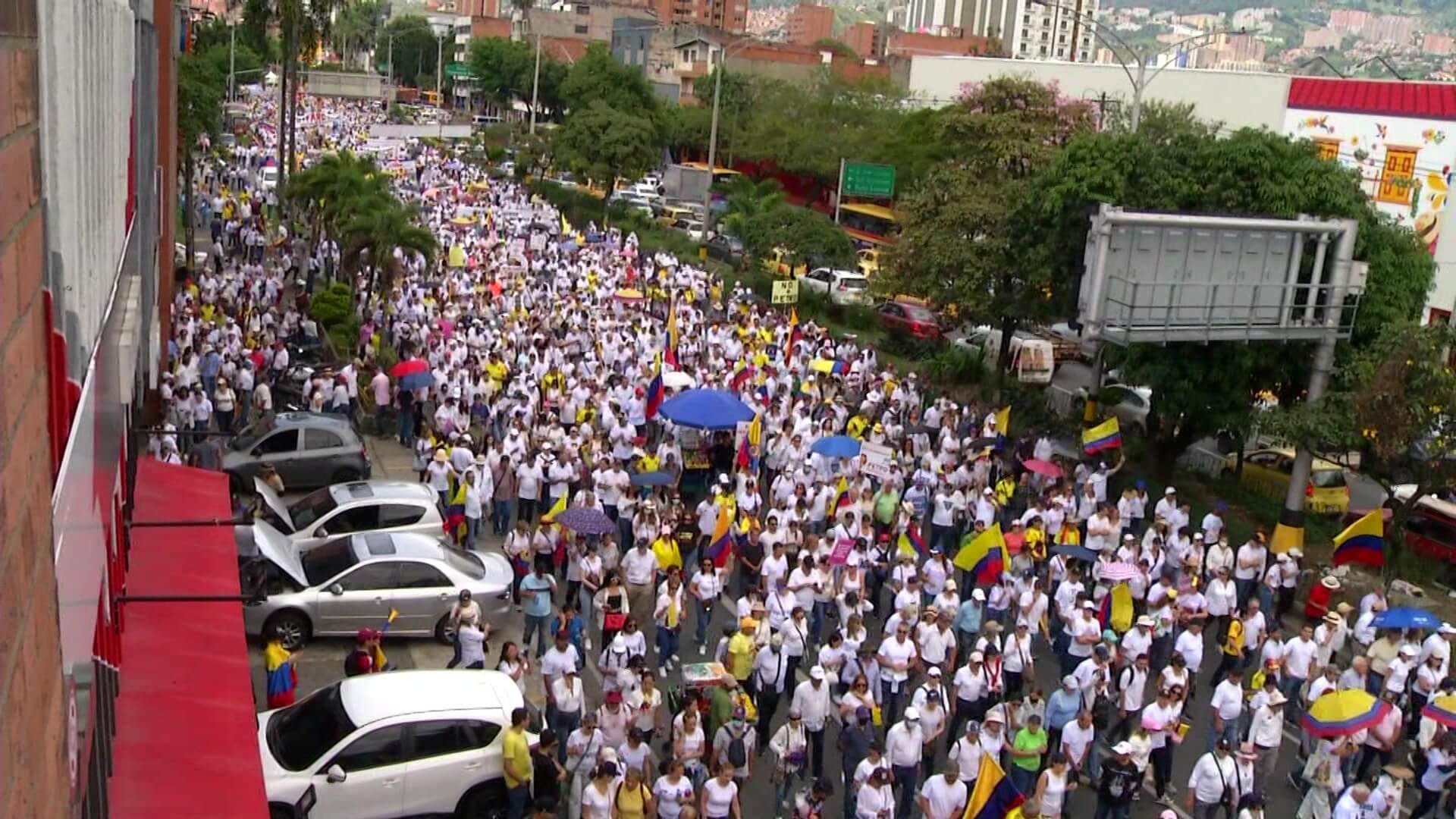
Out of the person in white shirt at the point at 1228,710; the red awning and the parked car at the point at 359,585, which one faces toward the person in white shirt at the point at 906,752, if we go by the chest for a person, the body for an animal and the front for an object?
the red awning

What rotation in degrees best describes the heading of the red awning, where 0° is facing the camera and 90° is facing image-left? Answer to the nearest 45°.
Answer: approximately 270°

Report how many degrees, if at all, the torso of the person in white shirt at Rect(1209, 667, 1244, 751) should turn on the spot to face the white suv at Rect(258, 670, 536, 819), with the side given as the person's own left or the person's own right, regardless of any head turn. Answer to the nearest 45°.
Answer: approximately 90° to the person's own right

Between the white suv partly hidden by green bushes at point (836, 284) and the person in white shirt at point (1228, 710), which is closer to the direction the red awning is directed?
the person in white shirt

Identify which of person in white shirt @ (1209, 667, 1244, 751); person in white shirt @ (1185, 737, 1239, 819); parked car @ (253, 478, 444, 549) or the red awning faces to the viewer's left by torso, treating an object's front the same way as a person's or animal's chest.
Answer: the parked car

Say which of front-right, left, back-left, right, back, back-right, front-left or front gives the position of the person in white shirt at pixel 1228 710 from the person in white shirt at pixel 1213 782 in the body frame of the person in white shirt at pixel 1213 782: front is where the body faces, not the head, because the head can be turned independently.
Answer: back-left

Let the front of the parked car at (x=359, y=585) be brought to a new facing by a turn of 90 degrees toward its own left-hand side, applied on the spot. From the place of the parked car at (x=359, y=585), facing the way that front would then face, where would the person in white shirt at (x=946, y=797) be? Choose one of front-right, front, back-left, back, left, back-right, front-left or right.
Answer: front-left

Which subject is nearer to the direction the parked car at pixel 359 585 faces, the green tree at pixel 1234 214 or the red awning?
the red awning

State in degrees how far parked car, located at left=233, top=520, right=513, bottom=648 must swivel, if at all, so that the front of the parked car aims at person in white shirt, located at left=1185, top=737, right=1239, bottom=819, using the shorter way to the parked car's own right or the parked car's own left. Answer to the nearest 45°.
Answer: approximately 135° to the parked car's own left

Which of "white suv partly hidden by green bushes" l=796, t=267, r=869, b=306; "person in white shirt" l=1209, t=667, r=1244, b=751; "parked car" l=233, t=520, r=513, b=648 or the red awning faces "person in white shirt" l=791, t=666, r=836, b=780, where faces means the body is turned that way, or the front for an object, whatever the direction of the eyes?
the red awning

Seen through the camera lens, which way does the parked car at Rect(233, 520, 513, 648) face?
facing to the left of the viewer

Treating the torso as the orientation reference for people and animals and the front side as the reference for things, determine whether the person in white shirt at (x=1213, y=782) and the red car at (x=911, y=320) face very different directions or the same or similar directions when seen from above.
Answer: very different directions
